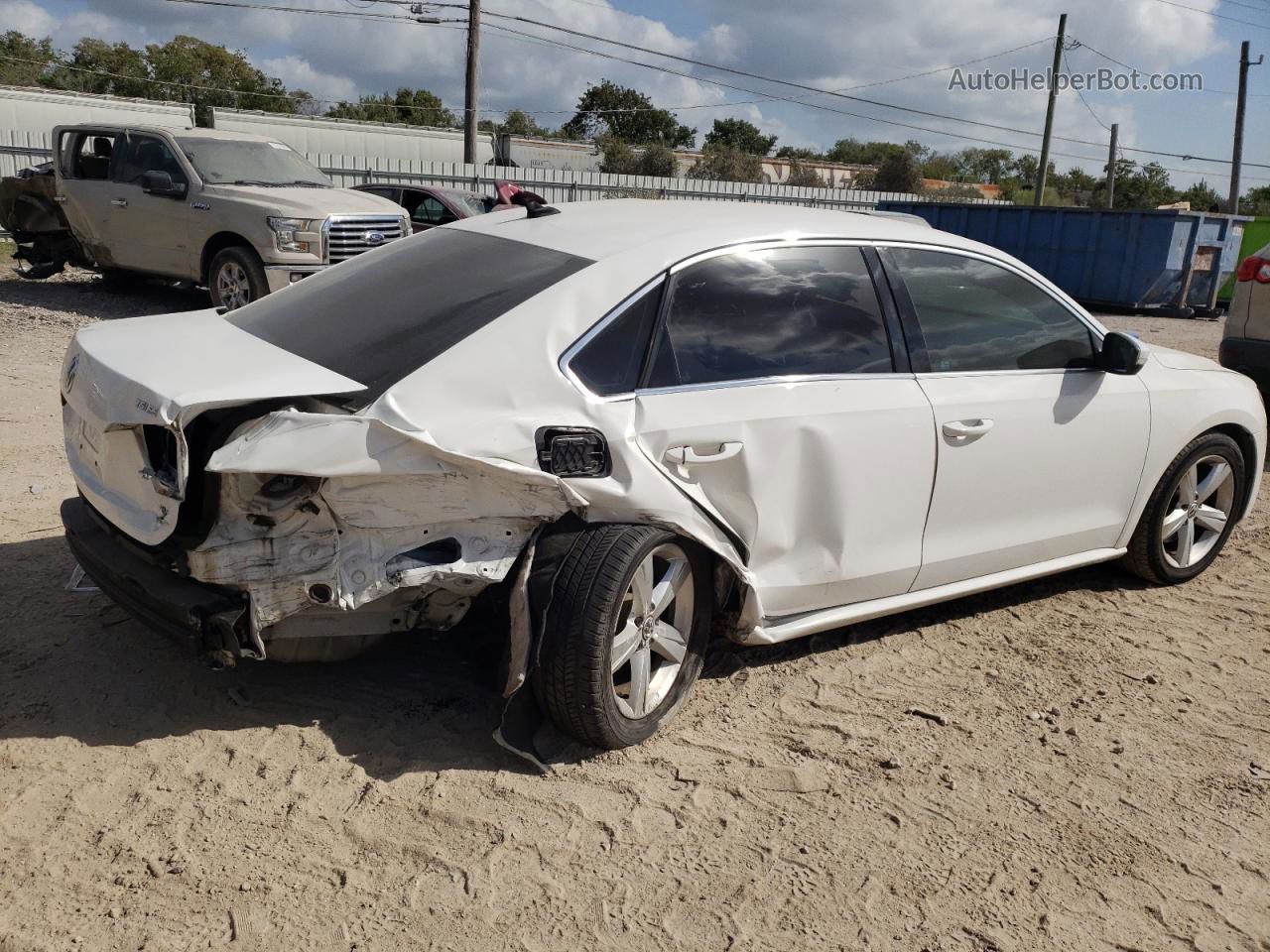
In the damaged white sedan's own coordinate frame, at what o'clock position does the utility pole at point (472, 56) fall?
The utility pole is roughly at 10 o'clock from the damaged white sedan.

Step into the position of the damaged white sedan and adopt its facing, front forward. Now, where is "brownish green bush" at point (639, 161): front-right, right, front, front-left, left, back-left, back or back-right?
front-left

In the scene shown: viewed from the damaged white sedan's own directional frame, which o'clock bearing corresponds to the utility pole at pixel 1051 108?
The utility pole is roughly at 11 o'clock from the damaged white sedan.

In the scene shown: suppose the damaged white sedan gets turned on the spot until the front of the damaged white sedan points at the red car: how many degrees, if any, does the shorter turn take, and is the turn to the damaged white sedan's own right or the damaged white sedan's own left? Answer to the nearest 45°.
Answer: approximately 45° to the damaged white sedan's own left

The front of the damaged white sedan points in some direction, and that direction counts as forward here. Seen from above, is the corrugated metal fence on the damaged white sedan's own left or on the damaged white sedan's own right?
on the damaged white sedan's own left

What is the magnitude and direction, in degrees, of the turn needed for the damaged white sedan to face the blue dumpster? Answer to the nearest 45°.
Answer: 0° — it already faces it

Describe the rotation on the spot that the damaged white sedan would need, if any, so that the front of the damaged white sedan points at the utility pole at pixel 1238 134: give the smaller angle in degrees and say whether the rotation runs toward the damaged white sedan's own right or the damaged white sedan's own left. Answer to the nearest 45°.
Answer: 0° — it already faces it

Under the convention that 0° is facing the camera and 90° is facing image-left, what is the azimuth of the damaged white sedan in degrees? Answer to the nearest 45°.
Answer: approximately 225°
